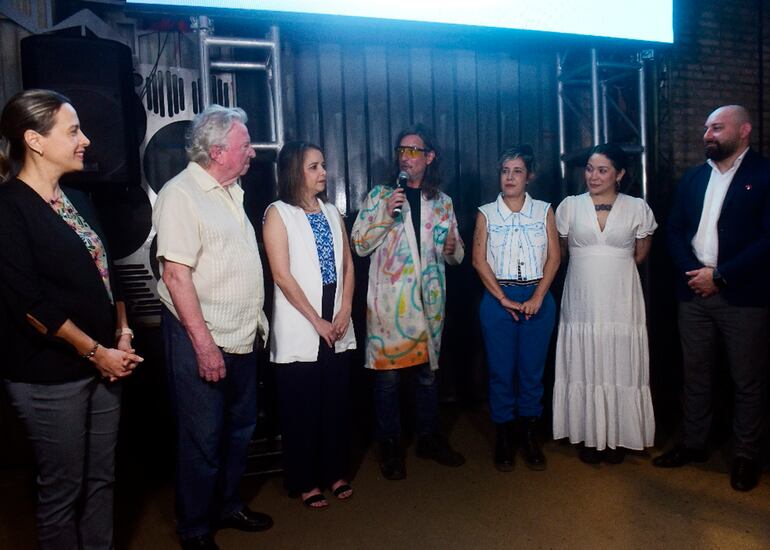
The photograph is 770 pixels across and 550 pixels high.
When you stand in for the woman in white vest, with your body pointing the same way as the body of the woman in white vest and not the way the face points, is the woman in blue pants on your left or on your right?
on your left

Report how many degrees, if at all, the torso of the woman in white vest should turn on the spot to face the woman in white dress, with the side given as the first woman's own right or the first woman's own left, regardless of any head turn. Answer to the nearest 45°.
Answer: approximately 45° to the first woman's own left

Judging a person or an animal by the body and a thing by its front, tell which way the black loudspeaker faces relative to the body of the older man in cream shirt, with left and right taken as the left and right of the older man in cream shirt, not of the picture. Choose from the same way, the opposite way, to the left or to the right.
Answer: to the right

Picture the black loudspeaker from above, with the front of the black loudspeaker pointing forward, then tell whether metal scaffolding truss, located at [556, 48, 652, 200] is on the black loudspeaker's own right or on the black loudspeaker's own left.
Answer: on the black loudspeaker's own left

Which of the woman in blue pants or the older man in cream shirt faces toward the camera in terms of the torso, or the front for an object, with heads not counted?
the woman in blue pants

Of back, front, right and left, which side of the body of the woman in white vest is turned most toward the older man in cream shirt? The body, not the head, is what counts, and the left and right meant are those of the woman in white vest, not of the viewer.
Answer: right

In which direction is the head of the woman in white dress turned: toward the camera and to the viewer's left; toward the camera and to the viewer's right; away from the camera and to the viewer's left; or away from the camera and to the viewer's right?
toward the camera and to the viewer's left

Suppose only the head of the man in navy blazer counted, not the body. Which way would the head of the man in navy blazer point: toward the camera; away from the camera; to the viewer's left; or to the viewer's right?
to the viewer's left

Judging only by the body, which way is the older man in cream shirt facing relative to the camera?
to the viewer's right

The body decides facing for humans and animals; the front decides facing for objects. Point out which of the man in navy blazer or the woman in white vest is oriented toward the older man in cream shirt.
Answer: the man in navy blazer

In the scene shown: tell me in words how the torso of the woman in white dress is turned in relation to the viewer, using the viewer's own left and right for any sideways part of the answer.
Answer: facing the viewer

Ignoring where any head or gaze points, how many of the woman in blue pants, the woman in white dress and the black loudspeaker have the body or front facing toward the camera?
3

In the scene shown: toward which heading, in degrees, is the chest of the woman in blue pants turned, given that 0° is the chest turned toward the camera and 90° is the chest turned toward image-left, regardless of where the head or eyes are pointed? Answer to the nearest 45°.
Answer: approximately 0°

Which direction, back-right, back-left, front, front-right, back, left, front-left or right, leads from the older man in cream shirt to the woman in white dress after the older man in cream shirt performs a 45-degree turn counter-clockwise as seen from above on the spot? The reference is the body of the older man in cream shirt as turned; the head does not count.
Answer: front-right
